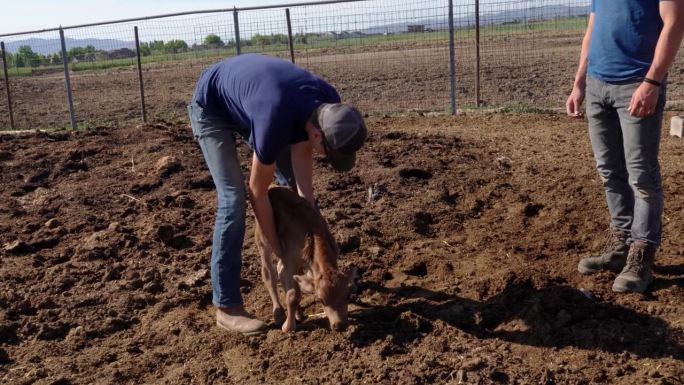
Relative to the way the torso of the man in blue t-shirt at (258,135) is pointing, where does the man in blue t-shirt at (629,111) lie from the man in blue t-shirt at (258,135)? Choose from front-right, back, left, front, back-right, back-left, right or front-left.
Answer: front

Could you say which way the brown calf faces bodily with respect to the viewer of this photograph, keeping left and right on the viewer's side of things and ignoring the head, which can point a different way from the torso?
facing the viewer and to the right of the viewer

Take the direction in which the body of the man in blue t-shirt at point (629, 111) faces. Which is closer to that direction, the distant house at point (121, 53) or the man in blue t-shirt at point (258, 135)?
the man in blue t-shirt

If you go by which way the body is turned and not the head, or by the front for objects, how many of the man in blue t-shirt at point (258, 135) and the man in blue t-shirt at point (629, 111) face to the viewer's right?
1

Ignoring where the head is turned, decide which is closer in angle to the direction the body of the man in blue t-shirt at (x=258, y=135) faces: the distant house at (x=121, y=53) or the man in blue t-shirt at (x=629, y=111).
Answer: the man in blue t-shirt

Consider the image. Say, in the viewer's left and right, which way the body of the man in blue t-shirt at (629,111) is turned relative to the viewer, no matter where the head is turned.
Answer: facing the viewer and to the left of the viewer

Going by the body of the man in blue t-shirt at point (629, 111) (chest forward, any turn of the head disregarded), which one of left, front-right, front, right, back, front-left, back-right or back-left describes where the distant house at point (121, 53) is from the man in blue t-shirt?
right

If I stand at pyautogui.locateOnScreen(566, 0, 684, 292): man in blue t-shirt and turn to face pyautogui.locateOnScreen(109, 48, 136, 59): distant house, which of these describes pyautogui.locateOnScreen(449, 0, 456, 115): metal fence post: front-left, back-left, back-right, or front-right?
front-right

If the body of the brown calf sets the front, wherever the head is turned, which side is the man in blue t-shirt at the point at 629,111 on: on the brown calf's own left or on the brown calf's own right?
on the brown calf's own left

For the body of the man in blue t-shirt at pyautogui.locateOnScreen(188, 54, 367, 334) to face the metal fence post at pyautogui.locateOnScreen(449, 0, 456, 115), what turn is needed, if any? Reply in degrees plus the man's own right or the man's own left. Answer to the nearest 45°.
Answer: approximately 90° to the man's own left

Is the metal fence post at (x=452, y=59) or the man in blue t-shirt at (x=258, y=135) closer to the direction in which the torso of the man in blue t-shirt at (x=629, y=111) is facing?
the man in blue t-shirt

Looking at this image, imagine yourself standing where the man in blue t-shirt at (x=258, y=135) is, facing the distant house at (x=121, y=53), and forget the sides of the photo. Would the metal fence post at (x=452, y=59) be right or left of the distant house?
right

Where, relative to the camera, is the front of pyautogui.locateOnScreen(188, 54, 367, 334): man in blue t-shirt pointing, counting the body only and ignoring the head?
to the viewer's right

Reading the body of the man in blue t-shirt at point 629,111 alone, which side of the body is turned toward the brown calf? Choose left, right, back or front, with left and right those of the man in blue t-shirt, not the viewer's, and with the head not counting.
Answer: front

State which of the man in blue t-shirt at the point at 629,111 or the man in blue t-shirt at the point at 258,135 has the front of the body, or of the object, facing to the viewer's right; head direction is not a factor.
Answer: the man in blue t-shirt at the point at 258,135

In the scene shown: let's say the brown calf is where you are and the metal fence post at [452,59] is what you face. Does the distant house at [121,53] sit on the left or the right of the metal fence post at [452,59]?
left
